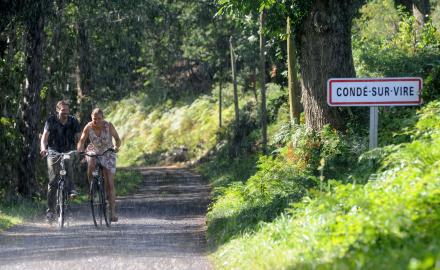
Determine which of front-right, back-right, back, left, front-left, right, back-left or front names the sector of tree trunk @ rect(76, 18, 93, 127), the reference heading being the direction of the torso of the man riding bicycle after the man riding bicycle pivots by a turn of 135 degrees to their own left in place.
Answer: front-left

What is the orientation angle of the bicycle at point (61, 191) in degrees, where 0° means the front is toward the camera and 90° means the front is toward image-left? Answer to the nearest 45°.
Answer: approximately 0°

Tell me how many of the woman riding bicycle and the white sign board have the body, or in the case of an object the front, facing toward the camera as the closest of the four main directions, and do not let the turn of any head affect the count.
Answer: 2

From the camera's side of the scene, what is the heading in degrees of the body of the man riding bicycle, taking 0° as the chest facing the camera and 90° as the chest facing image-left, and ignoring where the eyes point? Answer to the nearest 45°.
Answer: approximately 0°

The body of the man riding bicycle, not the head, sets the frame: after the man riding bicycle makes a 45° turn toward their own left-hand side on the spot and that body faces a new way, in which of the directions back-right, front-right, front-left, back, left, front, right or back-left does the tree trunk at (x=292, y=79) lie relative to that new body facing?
left

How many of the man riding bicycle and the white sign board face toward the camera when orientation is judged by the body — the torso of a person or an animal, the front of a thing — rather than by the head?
2

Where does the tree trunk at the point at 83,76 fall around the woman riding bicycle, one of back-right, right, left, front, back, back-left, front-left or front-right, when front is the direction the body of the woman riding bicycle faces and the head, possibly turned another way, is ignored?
back

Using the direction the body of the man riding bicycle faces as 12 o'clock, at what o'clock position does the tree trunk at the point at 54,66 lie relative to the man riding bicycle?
The tree trunk is roughly at 6 o'clock from the man riding bicycle.

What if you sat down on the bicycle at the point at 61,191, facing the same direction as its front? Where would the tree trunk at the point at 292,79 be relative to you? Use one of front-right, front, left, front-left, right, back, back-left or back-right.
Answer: back-left

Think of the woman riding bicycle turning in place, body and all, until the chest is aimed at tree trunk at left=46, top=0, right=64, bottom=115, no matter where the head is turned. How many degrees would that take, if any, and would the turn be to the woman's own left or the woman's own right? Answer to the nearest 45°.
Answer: approximately 180°
